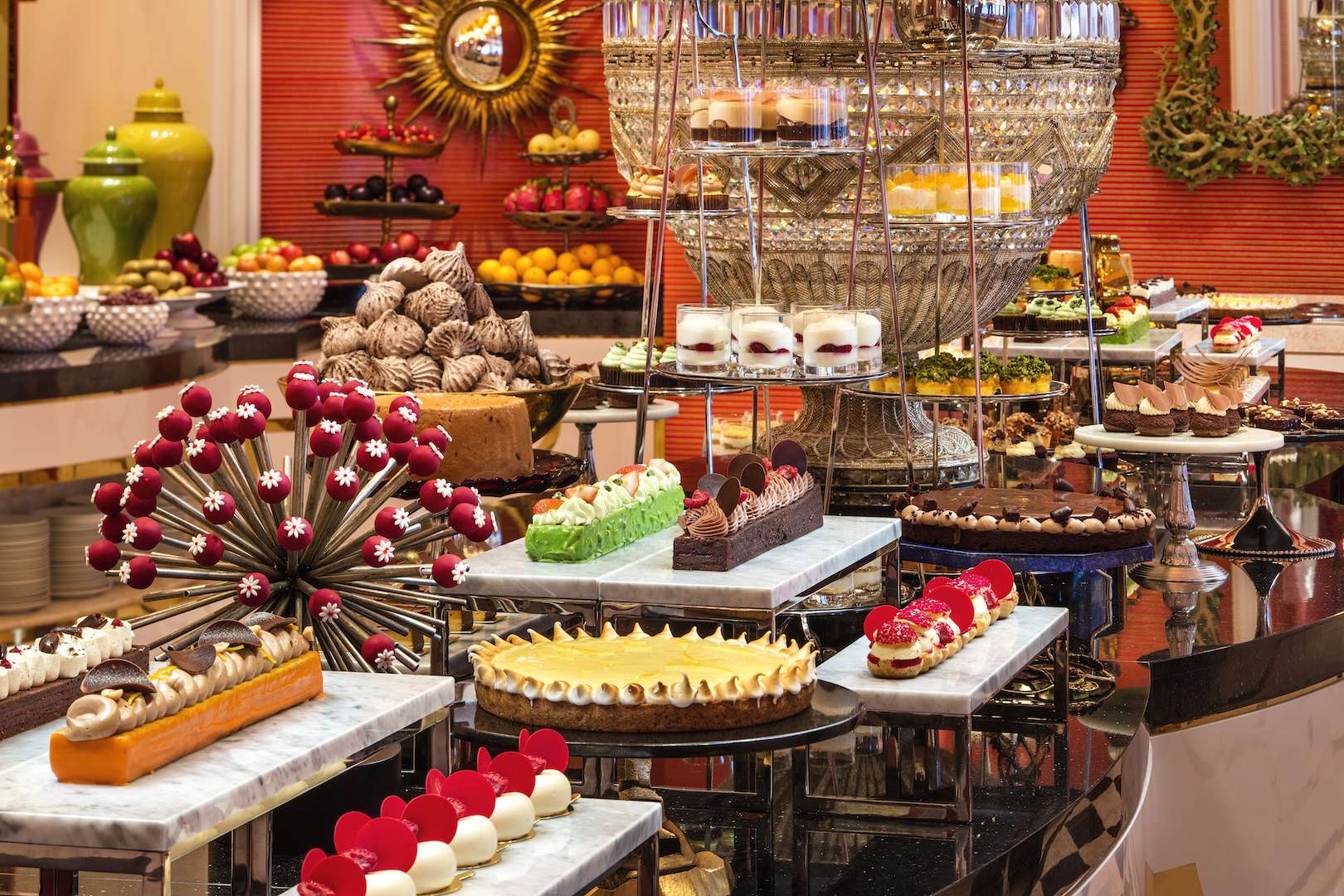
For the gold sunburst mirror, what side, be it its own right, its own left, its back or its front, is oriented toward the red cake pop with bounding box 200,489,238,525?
front

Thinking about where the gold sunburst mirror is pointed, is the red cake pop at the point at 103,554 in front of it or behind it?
in front

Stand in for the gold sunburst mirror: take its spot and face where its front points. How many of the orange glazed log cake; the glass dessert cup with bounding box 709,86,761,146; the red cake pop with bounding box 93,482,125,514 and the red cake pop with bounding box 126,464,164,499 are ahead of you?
4

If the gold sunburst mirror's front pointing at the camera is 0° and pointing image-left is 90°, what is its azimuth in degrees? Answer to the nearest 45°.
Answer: approximately 0°

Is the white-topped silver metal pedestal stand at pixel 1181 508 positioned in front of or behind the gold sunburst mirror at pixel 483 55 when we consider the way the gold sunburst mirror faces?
in front

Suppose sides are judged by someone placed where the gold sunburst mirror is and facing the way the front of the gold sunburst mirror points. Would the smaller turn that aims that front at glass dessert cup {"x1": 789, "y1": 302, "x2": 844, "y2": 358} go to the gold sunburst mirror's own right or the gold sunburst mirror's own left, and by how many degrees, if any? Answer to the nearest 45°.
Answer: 0° — it already faces it

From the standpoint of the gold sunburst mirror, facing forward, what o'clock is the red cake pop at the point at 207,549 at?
The red cake pop is roughly at 12 o'clock from the gold sunburst mirror.

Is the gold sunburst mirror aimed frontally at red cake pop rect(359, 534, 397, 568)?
yes

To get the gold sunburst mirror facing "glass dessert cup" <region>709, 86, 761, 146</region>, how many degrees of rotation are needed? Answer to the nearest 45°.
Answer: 0° — it already faces it
